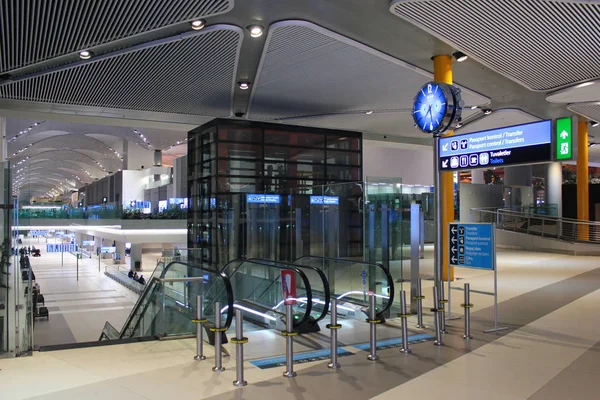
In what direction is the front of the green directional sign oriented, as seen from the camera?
facing the viewer and to the left of the viewer

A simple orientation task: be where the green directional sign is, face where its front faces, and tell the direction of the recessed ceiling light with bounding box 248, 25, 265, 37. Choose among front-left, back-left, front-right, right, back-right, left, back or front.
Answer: front-right

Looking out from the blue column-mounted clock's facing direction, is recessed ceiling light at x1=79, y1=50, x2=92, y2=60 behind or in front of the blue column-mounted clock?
in front

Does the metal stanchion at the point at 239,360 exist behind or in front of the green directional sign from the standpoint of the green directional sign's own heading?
in front

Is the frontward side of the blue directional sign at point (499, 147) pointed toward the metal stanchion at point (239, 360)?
yes

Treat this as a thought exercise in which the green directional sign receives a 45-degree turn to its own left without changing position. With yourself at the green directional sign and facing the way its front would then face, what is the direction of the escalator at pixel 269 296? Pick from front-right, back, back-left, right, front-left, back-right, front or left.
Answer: right

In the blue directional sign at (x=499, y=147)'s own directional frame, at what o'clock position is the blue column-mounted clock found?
The blue column-mounted clock is roughly at 2 o'clock from the blue directional sign.

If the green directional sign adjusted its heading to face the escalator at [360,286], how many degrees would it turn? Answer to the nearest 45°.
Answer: approximately 45° to its right

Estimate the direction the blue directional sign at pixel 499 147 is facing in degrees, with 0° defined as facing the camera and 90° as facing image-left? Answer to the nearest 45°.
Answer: approximately 45°

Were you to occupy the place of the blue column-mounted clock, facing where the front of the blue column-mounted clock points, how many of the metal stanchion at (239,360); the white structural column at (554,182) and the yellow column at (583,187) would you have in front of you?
1

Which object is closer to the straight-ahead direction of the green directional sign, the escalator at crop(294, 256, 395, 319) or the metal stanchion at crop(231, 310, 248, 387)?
the metal stanchion
